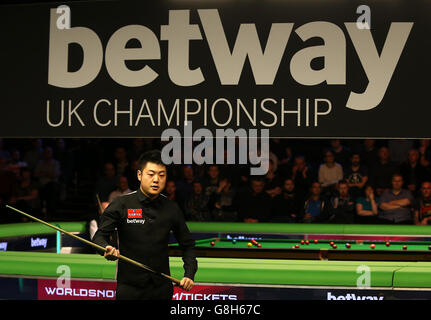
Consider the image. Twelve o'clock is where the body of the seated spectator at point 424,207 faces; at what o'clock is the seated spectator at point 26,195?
the seated spectator at point 26,195 is roughly at 3 o'clock from the seated spectator at point 424,207.

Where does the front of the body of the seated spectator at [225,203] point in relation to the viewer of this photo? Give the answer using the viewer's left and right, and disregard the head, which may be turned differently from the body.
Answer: facing the viewer

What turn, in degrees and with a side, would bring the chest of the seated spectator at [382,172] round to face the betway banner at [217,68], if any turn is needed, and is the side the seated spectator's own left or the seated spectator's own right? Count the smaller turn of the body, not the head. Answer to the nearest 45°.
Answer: approximately 45° to the seated spectator's own right

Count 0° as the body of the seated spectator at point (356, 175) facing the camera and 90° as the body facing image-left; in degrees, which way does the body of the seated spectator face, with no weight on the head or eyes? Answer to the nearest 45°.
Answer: approximately 0°

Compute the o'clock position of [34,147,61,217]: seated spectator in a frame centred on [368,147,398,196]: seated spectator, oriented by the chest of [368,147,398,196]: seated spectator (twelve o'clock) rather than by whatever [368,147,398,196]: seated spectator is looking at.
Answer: [34,147,61,217]: seated spectator is roughly at 3 o'clock from [368,147,398,196]: seated spectator.

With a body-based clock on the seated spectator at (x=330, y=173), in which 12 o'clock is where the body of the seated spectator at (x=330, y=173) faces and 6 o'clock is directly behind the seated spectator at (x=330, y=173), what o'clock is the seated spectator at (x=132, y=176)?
the seated spectator at (x=132, y=176) is roughly at 3 o'clock from the seated spectator at (x=330, y=173).

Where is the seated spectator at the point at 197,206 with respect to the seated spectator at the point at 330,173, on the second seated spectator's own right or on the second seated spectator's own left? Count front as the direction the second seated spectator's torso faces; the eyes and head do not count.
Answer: on the second seated spectator's own right

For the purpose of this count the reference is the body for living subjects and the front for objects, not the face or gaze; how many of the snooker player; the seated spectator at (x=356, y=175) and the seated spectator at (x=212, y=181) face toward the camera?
3

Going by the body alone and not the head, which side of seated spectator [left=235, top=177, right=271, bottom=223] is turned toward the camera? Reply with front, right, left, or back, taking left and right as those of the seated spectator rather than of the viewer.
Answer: front

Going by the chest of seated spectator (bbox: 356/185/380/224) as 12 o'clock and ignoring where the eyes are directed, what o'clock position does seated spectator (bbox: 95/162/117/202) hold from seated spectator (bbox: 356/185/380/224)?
seated spectator (bbox: 95/162/117/202) is roughly at 3 o'clock from seated spectator (bbox: 356/185/380/224).

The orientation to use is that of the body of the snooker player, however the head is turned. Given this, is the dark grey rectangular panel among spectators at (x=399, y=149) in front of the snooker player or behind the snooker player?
behind

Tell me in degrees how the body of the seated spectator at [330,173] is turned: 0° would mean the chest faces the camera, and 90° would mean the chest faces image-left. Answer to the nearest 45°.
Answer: approximately 0°
